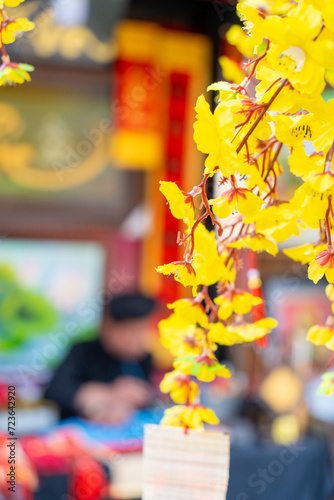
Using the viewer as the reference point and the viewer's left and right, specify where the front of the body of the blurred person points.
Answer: facing the viewer and to the right of the viewer

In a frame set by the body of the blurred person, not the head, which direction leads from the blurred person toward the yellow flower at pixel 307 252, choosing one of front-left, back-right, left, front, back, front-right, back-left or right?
front-right

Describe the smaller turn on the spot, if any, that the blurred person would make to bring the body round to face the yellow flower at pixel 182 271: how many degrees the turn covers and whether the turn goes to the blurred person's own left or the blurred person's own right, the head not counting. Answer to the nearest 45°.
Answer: approximately 45° to the blurred person's own right

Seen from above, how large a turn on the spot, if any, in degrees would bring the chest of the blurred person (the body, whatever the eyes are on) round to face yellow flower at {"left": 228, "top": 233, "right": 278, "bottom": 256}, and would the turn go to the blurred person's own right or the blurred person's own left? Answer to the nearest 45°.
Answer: approximately 45° to the blurred person's own right

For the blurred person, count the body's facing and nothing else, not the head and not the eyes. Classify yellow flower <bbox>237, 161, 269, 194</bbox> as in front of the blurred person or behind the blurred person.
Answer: in front

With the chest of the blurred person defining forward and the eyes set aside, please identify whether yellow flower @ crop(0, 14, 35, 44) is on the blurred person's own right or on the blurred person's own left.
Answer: on the blurred person's own right

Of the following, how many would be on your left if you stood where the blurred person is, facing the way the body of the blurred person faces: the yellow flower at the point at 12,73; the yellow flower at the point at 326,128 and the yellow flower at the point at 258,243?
0

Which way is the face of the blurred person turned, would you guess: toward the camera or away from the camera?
toward the camera

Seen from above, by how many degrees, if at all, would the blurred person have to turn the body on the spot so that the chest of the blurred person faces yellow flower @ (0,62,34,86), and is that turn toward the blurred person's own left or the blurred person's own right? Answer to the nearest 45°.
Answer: approximately 45° to the blurred person's own right

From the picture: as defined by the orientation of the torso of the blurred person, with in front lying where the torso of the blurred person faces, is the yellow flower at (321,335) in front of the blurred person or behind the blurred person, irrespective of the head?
in front

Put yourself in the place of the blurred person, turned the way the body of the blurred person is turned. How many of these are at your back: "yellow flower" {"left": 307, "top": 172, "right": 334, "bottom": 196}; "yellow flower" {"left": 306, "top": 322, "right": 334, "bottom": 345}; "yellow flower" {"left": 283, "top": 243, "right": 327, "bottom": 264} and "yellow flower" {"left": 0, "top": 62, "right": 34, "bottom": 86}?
0

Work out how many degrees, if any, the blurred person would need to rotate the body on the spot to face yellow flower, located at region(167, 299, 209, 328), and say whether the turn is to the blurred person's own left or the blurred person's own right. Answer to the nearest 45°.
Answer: approximately 45° to the blurred person's own right
